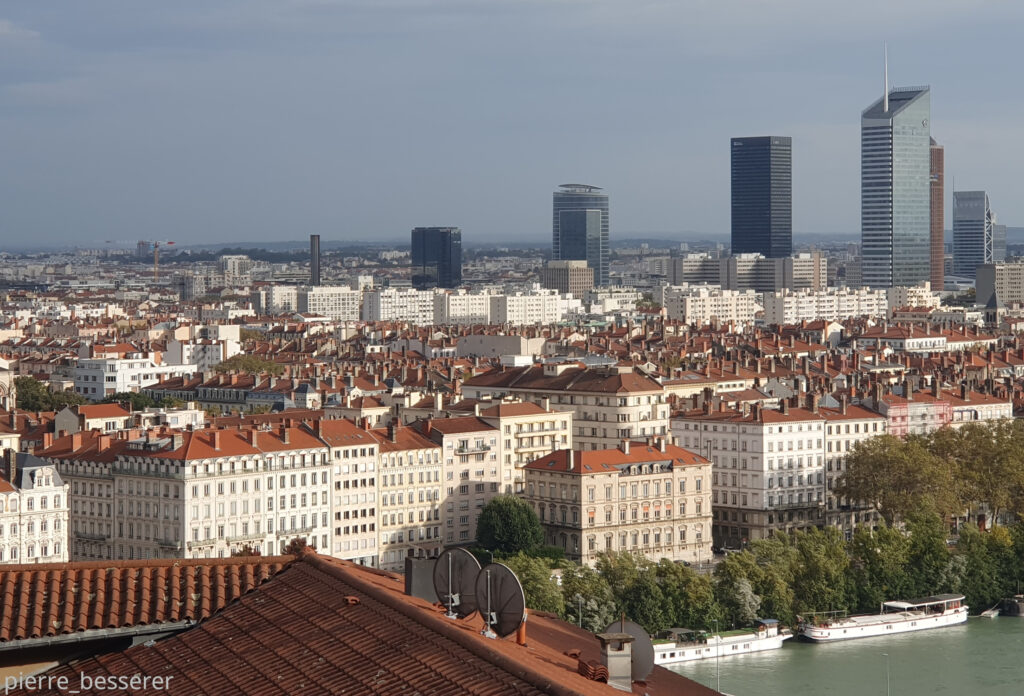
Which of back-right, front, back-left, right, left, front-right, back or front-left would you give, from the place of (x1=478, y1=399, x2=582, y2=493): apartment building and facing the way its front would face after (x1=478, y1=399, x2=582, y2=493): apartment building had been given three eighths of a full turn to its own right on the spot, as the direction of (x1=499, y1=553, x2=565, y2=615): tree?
left

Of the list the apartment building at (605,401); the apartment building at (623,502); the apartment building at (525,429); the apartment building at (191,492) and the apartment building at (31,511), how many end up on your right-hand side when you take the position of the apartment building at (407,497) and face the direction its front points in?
2

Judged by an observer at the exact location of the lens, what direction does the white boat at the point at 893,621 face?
facing the viewer and to the left of the viewer

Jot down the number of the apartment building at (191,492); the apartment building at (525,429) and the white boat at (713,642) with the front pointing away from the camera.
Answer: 0

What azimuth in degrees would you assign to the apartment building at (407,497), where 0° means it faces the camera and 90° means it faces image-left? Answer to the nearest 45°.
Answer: approximately 315°

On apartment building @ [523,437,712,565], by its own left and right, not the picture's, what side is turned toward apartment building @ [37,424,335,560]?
right

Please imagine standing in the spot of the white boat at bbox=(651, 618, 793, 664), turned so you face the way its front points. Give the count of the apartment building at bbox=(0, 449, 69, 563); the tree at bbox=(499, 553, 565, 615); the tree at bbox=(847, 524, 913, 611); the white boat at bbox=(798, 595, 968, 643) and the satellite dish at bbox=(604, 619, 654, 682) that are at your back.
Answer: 2

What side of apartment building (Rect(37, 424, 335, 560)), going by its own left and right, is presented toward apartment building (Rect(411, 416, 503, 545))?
left

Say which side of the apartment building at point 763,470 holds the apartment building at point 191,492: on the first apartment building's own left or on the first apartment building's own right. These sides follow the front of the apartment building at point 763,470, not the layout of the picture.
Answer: on the first apartment building's own right

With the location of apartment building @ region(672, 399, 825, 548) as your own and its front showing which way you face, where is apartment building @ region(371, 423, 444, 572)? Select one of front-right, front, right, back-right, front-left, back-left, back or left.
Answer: right

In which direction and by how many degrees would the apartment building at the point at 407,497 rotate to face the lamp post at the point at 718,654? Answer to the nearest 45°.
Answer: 0° — it already faces it

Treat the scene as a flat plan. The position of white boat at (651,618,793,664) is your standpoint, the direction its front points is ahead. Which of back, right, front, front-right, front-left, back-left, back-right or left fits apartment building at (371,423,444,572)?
right

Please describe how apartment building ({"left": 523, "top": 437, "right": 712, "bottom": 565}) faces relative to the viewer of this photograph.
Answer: facing the viewer and to the right of the viewer

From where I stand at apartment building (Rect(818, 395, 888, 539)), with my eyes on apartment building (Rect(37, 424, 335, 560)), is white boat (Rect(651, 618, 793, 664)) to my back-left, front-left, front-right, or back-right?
front-left

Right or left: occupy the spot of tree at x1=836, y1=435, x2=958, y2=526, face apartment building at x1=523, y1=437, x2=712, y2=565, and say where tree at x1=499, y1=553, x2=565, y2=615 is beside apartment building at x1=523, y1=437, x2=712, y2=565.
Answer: left
